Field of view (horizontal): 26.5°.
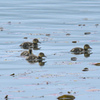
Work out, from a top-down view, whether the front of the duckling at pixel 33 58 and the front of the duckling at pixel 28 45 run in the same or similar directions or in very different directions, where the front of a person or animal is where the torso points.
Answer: same or similar directions

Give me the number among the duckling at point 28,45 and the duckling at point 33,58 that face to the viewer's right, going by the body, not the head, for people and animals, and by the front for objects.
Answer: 2

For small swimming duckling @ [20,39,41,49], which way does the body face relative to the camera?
to the viewer's right

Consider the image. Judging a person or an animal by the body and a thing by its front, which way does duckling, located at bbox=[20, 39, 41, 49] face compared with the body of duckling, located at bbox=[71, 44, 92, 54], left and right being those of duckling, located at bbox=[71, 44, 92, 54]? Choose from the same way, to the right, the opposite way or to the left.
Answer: the same way

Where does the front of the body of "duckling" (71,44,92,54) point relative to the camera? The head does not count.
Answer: to the viewer's right

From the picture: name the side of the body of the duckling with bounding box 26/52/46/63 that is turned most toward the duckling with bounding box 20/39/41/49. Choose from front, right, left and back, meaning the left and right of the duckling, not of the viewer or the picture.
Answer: left

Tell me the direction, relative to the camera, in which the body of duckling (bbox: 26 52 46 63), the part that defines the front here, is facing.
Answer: to the viewer's right
